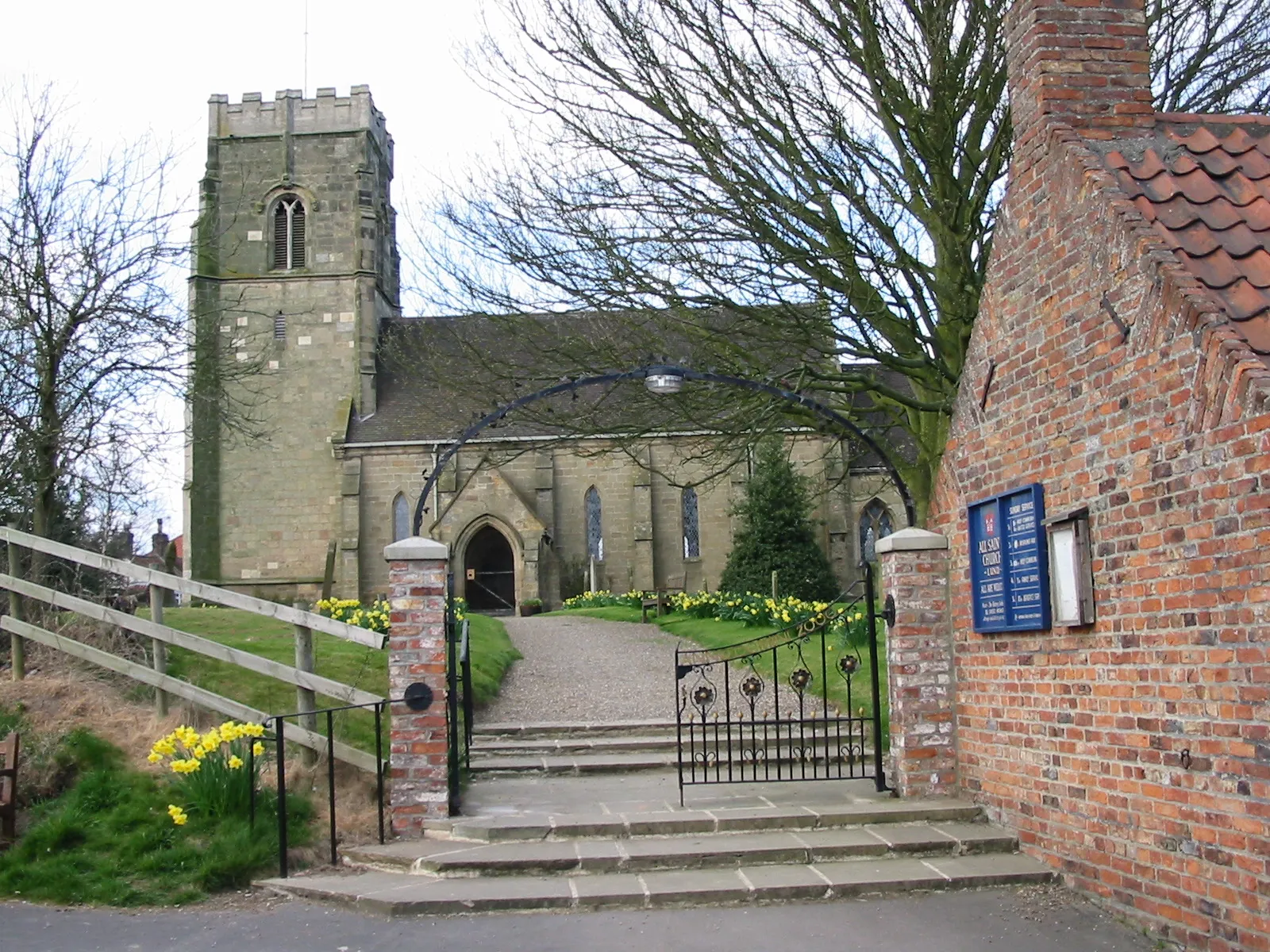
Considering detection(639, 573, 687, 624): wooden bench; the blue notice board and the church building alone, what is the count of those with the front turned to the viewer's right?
0

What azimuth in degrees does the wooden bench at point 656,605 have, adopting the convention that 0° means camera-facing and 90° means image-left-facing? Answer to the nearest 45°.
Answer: approximately 45°

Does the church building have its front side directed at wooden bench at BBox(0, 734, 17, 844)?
yes

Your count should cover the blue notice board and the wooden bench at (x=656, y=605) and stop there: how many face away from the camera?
0

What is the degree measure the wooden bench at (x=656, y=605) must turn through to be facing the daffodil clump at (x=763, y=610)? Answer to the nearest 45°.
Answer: approximately 45° to its left

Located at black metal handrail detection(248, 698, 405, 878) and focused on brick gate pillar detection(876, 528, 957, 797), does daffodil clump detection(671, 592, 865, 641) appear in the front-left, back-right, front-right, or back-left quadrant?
front-left

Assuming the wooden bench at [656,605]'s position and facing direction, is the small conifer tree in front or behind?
behind

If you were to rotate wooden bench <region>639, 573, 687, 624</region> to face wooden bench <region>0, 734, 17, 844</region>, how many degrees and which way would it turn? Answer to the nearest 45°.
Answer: approximately 45° to its left

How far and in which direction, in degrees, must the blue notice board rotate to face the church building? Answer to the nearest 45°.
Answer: approximately 90° to its right

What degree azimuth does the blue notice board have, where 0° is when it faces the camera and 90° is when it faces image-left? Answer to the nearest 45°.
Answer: approximately 45°

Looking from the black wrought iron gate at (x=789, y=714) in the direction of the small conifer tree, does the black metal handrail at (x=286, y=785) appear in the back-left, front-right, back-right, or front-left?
back-left

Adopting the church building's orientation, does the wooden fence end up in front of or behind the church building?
in front

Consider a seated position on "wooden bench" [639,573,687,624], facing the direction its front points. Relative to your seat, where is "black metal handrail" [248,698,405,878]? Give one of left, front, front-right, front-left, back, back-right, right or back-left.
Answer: front-left

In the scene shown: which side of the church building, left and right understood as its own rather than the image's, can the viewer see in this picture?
front

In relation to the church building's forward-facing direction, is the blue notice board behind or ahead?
ahead
